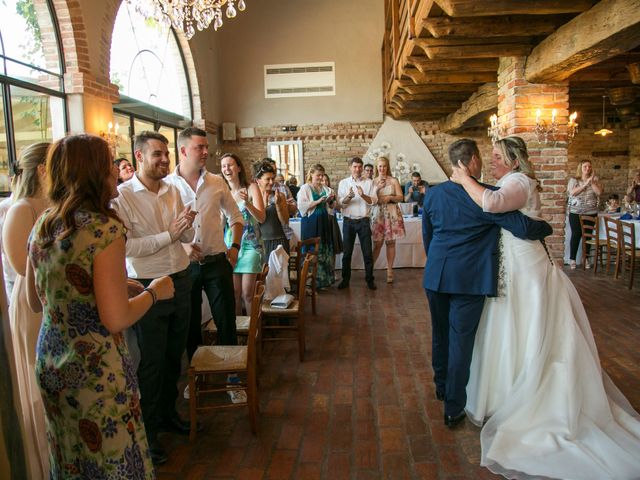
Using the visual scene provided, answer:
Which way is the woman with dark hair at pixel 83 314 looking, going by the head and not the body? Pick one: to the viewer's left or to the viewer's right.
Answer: to the viewer's right

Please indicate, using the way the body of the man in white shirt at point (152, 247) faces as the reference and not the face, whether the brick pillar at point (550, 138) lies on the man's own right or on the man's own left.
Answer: on the man's own left

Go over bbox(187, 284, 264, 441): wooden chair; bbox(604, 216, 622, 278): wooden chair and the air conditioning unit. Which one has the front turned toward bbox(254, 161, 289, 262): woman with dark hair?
the air conditioning unit

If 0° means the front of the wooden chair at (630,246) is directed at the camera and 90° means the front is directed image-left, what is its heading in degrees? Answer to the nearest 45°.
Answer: approximately 225°

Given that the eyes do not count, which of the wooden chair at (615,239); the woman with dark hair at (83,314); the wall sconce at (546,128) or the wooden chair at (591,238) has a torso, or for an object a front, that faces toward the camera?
the wall sconce

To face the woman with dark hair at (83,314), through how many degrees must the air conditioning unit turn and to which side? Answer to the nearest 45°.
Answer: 0° — it already faces them

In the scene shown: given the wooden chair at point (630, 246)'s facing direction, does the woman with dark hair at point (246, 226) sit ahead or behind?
behind

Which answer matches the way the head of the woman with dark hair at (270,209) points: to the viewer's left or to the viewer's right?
to the viewer's right

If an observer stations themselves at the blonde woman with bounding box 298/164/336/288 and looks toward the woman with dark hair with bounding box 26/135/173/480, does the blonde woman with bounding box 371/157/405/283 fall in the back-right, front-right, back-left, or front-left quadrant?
back-left
